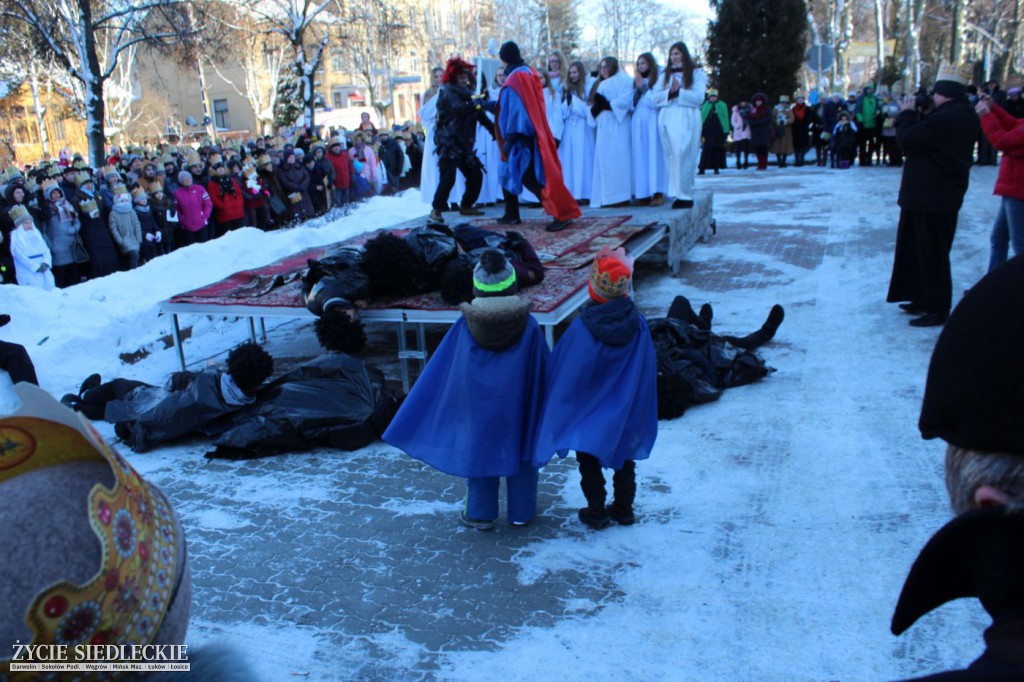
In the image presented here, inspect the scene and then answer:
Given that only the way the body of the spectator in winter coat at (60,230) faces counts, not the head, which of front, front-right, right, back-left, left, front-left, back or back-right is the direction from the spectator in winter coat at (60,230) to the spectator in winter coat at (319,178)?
left

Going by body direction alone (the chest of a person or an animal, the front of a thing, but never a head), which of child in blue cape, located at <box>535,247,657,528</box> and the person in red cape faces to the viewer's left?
the person in red cape

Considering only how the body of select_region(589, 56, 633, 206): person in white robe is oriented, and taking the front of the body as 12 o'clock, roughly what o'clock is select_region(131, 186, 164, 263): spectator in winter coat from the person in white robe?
The spectator in winter coat is roughly at 1 o'clock from the person in white robe.

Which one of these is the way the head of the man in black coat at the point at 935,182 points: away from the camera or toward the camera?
away from the camera

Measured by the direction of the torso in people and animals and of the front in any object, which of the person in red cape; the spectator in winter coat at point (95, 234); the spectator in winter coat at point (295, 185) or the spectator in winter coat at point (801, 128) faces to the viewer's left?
the person in red cape

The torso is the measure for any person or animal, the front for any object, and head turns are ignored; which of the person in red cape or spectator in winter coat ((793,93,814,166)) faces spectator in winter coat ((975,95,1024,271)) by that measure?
spectator in winter coat ((793,93,814,166))

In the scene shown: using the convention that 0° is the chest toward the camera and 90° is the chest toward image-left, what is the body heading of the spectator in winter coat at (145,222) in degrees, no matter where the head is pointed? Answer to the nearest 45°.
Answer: approximately 315°

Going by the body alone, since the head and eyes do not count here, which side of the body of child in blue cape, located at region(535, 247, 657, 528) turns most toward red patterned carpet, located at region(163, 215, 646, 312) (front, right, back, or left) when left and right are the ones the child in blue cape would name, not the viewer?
front

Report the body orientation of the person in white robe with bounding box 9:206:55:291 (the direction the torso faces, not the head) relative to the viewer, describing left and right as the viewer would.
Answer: facing the viewer and to the right of the viewer

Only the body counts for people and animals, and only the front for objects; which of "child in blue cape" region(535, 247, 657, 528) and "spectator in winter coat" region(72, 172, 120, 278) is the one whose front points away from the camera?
the child in blue cape

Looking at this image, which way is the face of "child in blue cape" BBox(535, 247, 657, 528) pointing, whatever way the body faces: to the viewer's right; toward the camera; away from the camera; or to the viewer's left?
away from the camera

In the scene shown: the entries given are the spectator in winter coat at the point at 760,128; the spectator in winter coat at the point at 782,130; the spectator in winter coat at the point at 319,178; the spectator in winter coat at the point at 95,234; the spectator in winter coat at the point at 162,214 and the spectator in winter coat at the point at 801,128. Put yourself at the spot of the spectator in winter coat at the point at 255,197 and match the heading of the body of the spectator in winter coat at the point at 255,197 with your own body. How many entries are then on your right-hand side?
2

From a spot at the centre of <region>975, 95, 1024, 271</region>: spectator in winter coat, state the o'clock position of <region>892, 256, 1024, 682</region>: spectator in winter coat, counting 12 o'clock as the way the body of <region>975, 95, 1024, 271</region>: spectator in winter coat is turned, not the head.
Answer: <region>892, 256, 1024, 682</region>: spectator in winter coat is roughly at 9 o'clock from <region>975, 95, 1024, 271</region>: spectator in winter coat.

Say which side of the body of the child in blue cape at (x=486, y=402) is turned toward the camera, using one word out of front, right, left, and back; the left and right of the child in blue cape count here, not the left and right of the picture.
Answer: back

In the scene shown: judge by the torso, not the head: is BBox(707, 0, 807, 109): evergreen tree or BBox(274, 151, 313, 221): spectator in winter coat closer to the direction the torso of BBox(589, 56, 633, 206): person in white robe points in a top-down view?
the spectator in winter coat

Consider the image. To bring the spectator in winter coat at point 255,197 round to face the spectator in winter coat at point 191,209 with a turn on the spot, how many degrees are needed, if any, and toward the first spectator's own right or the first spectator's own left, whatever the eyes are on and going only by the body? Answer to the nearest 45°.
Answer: approximately 90° to the first spectator's own right

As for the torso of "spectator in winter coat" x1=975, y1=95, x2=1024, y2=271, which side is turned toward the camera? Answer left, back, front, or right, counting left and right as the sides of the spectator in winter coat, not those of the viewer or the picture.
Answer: left

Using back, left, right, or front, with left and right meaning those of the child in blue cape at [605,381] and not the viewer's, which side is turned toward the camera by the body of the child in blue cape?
back
